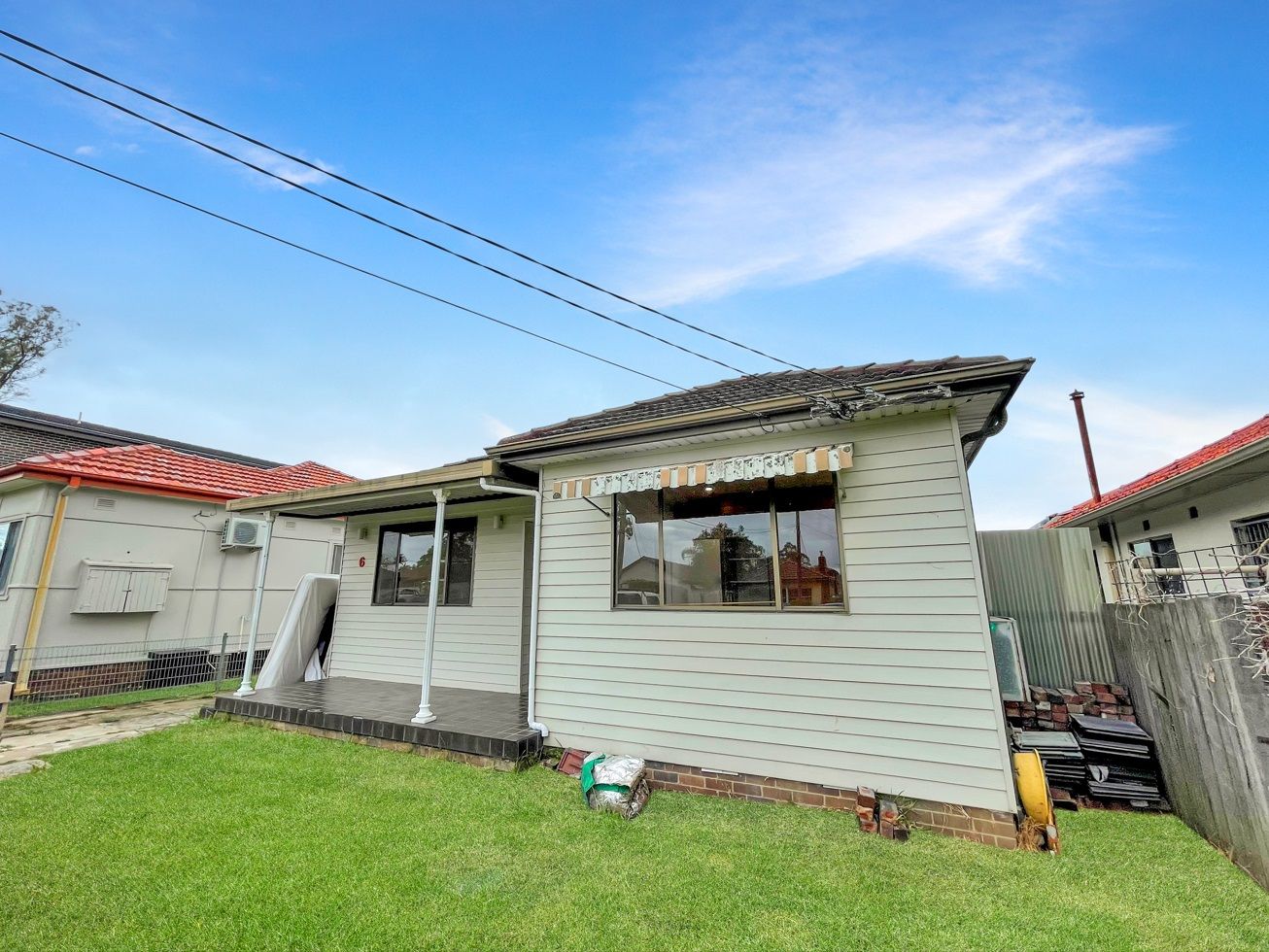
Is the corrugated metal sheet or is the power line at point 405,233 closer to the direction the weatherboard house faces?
the power line

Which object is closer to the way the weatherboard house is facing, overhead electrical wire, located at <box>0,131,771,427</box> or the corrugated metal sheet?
the overhead electrical wire

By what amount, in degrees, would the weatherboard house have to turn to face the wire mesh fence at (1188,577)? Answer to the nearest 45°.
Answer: approximately 135° to its left

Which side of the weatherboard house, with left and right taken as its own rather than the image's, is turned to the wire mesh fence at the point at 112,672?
right

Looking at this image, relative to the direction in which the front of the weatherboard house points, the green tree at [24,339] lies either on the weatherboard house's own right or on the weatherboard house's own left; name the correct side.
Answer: on the weatherboard house's own right

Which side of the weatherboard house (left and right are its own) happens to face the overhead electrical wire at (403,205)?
front

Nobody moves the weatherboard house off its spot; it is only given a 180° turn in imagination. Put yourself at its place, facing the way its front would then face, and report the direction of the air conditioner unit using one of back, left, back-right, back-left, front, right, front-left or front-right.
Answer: left

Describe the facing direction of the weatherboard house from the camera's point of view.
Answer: facing the viewer and to the left of the viewer

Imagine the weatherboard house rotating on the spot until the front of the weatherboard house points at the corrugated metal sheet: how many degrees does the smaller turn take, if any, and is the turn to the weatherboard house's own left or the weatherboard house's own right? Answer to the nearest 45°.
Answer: approximately 135° to the weatherboard house's own left
